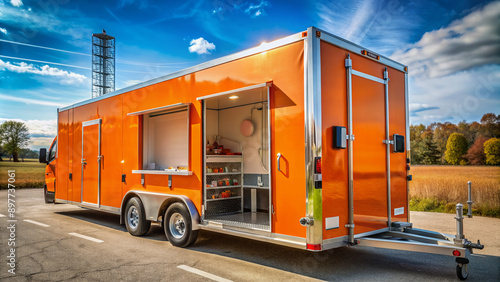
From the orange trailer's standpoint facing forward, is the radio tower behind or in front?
behind

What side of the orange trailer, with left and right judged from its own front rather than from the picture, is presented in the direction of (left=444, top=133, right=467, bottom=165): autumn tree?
left

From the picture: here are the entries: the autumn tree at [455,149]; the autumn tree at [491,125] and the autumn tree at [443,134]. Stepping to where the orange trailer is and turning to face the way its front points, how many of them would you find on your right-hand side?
0

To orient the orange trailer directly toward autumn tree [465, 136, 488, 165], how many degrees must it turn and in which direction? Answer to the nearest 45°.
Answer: approximately 90° to its left

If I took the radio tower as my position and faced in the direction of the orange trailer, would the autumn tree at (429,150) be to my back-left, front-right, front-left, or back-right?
front-left

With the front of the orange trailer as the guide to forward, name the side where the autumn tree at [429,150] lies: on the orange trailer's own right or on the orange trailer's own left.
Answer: on the orange trailer's own left

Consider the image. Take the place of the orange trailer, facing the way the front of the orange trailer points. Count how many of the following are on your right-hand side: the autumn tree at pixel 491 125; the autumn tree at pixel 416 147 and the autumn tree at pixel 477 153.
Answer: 0

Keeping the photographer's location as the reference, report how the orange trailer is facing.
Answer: facing the viewer and to the right of the viewer

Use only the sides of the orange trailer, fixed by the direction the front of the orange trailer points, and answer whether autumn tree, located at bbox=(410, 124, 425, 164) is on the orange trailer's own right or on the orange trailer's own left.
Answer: on the orange trailer's own left

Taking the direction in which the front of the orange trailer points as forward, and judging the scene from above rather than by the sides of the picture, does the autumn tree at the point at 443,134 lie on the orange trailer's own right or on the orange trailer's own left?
on the orange trailer's own left

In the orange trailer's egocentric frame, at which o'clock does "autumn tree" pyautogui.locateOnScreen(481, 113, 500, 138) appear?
The autumn tree is roughly at 9 o'clock from the orange trailer.
